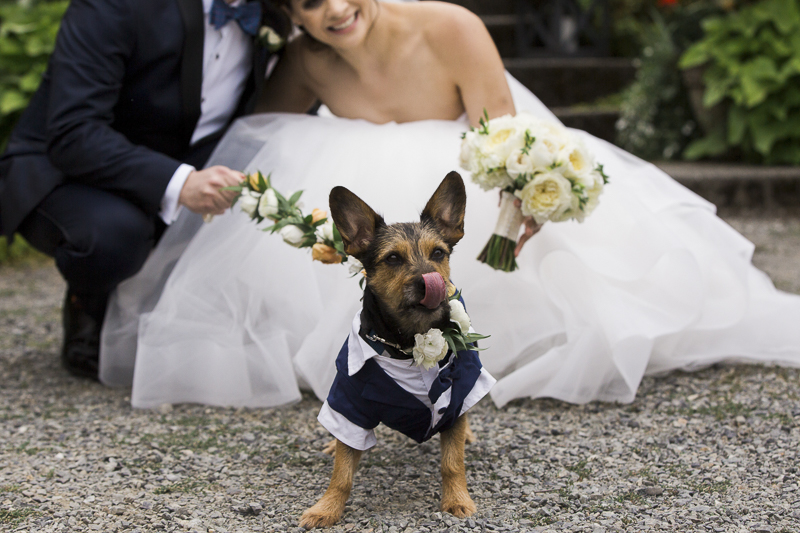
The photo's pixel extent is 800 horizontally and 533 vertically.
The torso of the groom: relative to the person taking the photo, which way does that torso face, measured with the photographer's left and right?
facing the viewer and to the right of the viewer

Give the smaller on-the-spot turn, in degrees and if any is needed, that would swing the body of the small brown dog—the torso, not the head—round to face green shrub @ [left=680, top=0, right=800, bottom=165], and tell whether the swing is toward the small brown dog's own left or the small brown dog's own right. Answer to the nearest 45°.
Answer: approximately 135° to the small brown dog's own left

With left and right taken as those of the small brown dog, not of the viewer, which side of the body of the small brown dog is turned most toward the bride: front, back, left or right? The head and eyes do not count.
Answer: back

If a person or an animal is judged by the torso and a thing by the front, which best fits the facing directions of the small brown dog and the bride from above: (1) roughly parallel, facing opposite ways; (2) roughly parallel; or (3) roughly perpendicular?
roughly parallel

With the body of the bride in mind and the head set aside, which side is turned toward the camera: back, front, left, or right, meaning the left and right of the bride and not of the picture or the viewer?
front

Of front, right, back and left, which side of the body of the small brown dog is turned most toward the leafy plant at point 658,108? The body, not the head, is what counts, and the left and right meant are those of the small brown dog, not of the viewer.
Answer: back

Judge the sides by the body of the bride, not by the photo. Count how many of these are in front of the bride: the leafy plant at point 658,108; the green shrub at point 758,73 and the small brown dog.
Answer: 1

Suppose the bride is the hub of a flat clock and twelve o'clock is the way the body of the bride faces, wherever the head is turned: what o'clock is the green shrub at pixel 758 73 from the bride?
The green shrub is roughly at 7 o'clock from the bride.

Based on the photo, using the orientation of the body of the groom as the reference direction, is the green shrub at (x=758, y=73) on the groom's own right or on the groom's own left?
on the groom's own left

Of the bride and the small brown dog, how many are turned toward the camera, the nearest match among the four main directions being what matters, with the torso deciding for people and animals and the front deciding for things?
2

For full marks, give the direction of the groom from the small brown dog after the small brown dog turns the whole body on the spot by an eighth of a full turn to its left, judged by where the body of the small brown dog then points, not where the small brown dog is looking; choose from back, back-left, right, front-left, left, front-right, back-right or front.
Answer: back

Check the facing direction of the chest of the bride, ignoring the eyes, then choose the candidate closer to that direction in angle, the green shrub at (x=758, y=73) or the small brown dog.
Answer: the small brown dog
